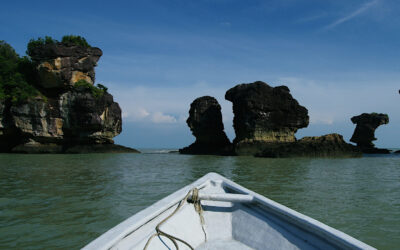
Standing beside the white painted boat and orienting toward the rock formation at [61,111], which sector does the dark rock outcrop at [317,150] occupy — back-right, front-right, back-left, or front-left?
front-right

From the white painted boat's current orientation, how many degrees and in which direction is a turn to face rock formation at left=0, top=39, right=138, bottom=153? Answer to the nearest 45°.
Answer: approximately 45° to its left

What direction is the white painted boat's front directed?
away from the camera

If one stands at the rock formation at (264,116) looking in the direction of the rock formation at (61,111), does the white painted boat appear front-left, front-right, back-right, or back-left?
front-left

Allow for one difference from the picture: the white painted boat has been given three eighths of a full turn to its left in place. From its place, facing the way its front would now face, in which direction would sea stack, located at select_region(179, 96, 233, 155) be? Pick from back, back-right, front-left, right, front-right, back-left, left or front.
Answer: back-right

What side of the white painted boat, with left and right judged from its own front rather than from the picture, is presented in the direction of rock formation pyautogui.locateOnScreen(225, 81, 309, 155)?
front

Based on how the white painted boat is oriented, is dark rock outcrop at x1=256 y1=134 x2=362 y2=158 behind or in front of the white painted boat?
in front
